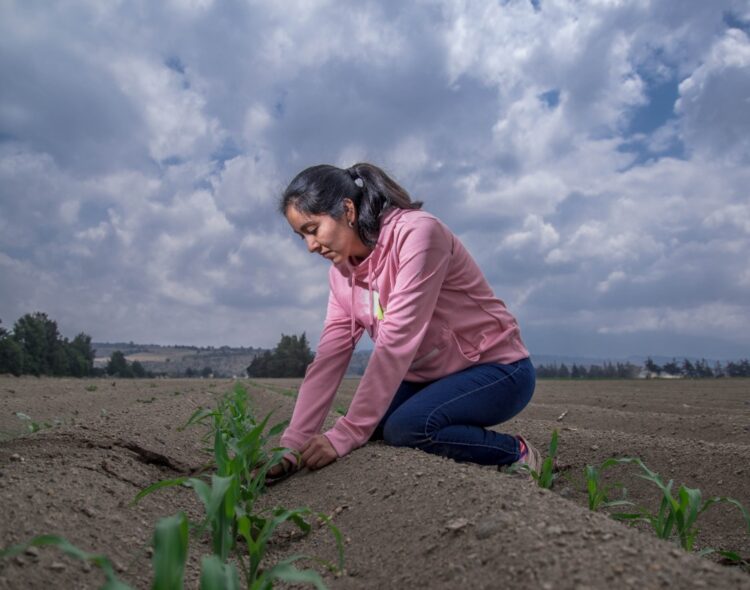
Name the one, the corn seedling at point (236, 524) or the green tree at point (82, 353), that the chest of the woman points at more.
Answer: the corn seedling

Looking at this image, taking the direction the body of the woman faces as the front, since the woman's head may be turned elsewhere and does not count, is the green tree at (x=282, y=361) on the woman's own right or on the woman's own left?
on the woman's own right

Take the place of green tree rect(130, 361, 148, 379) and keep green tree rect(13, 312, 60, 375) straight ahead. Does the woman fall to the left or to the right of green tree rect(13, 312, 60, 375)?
left

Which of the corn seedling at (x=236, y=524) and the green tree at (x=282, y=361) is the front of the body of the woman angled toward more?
the corn seedling

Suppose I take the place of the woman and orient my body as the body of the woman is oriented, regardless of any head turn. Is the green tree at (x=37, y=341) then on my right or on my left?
on my right

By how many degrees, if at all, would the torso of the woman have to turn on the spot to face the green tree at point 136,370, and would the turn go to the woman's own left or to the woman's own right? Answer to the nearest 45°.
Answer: approximately 90° to the woman's own right

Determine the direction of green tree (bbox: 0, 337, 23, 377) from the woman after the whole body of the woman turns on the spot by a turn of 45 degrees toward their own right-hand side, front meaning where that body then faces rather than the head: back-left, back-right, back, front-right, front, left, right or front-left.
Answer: front-right

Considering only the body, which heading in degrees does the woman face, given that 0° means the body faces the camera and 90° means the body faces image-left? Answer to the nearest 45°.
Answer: approximately 45°

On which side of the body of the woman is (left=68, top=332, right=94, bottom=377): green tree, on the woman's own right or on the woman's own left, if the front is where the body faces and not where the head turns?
on the woman's own right
